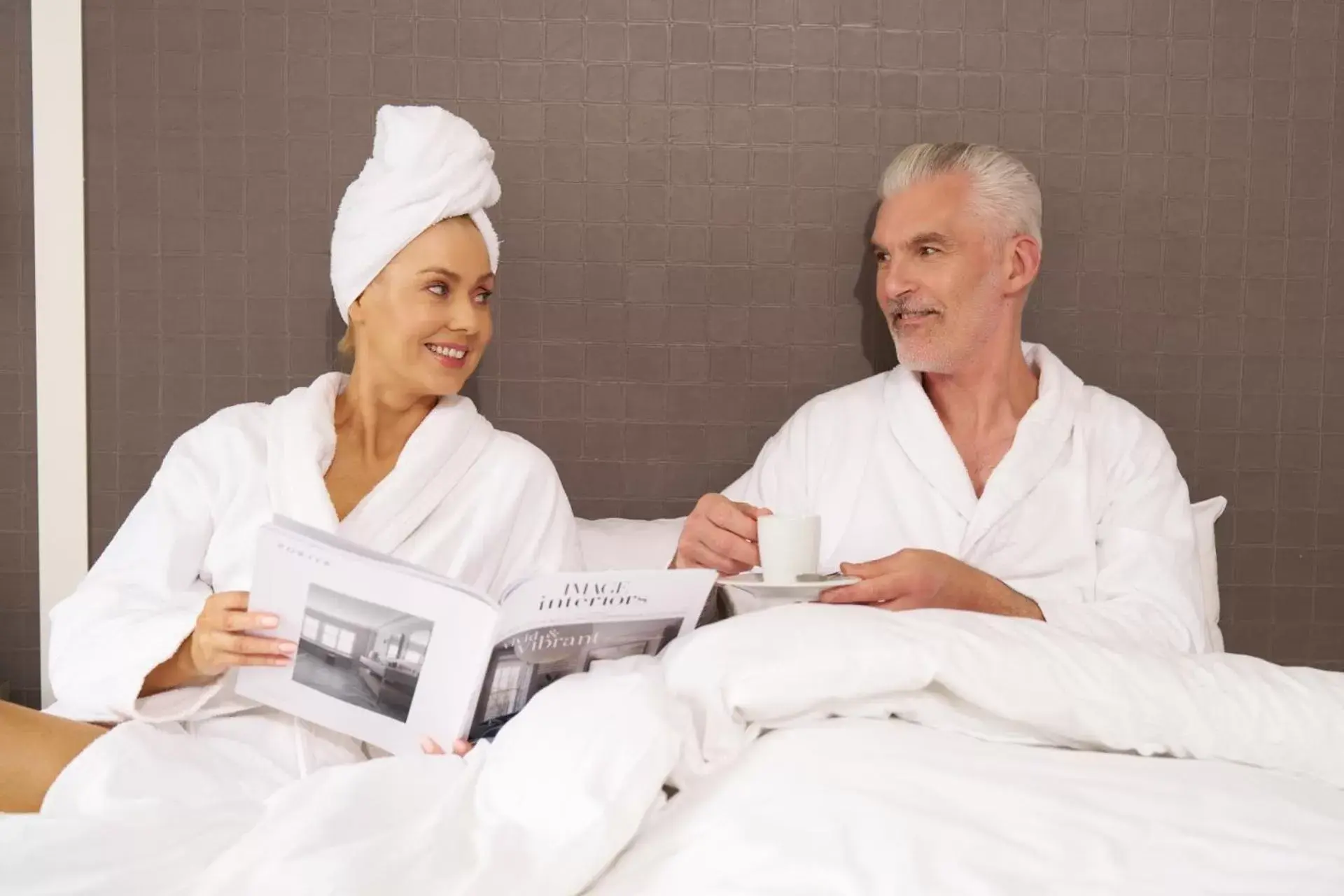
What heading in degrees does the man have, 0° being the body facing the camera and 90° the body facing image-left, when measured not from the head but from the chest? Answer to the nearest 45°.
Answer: approximately 0°

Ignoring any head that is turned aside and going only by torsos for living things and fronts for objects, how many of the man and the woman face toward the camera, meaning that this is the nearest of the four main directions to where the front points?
2

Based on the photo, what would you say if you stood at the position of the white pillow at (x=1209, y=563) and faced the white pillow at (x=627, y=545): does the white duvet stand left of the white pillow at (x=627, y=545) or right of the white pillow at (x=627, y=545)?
left

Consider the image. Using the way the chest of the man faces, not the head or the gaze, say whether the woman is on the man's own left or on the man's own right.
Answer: on the man's own right

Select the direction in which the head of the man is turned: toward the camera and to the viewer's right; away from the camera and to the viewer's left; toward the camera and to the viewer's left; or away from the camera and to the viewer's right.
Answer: toward the camera and to the viewer's left

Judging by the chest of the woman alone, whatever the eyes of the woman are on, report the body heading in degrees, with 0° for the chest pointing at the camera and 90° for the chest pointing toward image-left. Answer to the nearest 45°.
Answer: approximately 0°
